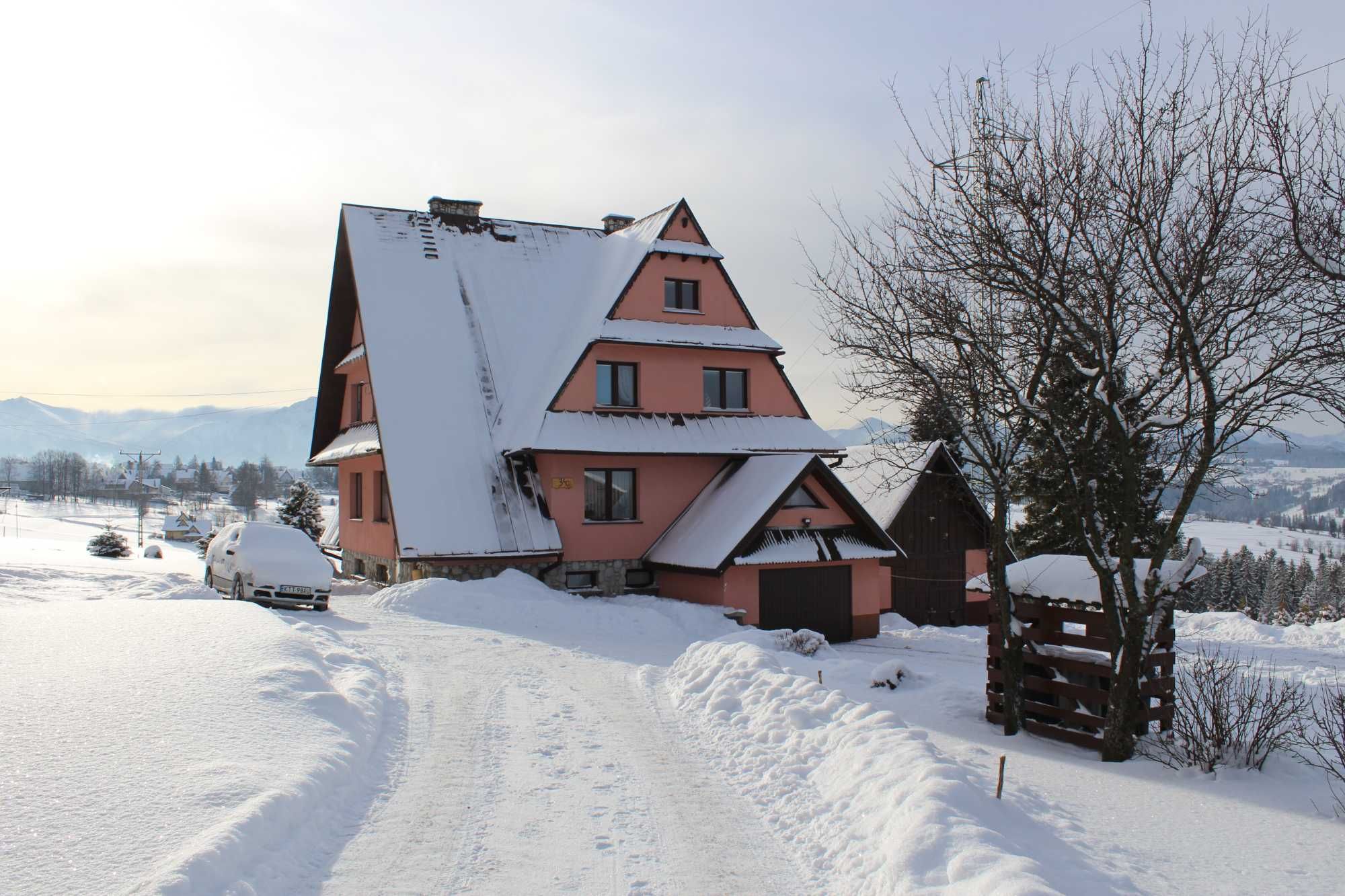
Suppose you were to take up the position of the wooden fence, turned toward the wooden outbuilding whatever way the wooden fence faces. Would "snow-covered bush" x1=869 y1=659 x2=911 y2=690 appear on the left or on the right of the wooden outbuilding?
left

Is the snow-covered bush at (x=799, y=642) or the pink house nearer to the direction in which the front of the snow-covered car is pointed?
the snow-covered bush

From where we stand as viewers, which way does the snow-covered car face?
facing the viewer and to the right of the viewer

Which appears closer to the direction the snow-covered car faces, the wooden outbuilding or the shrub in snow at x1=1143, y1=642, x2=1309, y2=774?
the shrub in snow

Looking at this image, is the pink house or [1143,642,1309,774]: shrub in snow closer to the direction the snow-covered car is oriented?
the shrub in snow

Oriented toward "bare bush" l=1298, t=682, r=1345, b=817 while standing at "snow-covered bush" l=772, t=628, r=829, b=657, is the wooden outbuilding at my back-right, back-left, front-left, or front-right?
back-left

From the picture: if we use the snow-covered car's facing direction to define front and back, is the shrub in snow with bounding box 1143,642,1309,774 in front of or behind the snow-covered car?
in front

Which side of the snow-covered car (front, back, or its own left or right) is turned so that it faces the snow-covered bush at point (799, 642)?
front

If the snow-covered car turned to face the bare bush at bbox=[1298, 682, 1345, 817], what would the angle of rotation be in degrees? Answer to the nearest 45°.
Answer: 0° — it already faces it
